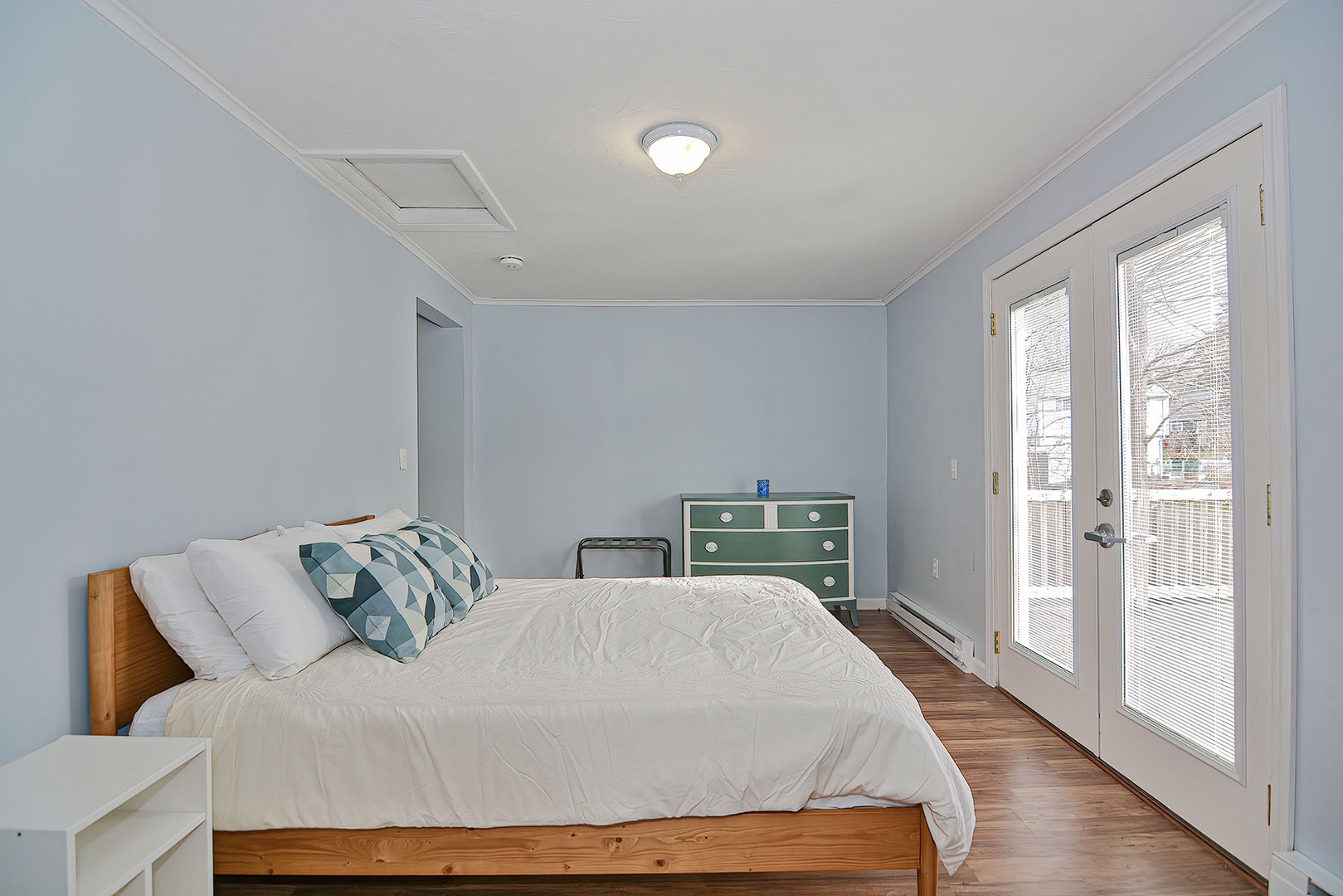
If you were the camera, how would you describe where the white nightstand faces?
facing the viewer and to the right of the viewer

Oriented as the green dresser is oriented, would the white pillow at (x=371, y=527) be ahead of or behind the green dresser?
ahead

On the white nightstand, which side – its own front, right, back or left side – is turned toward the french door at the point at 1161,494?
front

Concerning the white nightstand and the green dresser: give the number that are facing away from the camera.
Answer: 0

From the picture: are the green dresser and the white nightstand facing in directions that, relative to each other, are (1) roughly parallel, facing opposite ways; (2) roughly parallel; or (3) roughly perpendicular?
roughly perpendicular

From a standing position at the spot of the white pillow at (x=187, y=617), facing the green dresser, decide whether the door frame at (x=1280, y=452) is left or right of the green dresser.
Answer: right

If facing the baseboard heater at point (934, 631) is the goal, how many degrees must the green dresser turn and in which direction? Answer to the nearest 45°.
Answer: approximately 45° to its left

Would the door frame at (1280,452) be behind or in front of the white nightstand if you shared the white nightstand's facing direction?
in front

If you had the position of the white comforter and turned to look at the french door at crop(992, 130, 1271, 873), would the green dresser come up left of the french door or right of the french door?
left

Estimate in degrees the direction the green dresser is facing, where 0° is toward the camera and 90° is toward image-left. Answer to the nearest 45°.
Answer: approximately 0°

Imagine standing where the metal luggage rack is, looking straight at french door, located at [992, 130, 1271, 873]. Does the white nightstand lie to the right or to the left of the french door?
right

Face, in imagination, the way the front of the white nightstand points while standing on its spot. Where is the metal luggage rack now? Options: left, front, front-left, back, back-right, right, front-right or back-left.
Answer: left
